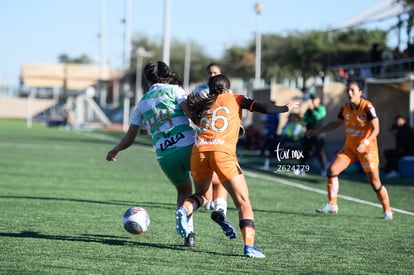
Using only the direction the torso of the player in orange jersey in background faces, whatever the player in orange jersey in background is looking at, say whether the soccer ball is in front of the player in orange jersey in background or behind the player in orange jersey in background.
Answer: in front

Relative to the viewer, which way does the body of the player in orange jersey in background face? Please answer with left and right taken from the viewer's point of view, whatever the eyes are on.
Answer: facing the viewer and to the left of the viewer

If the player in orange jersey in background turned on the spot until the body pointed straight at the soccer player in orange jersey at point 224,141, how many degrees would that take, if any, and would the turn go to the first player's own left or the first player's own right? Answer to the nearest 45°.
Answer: approximately 45° to the first player's own left
